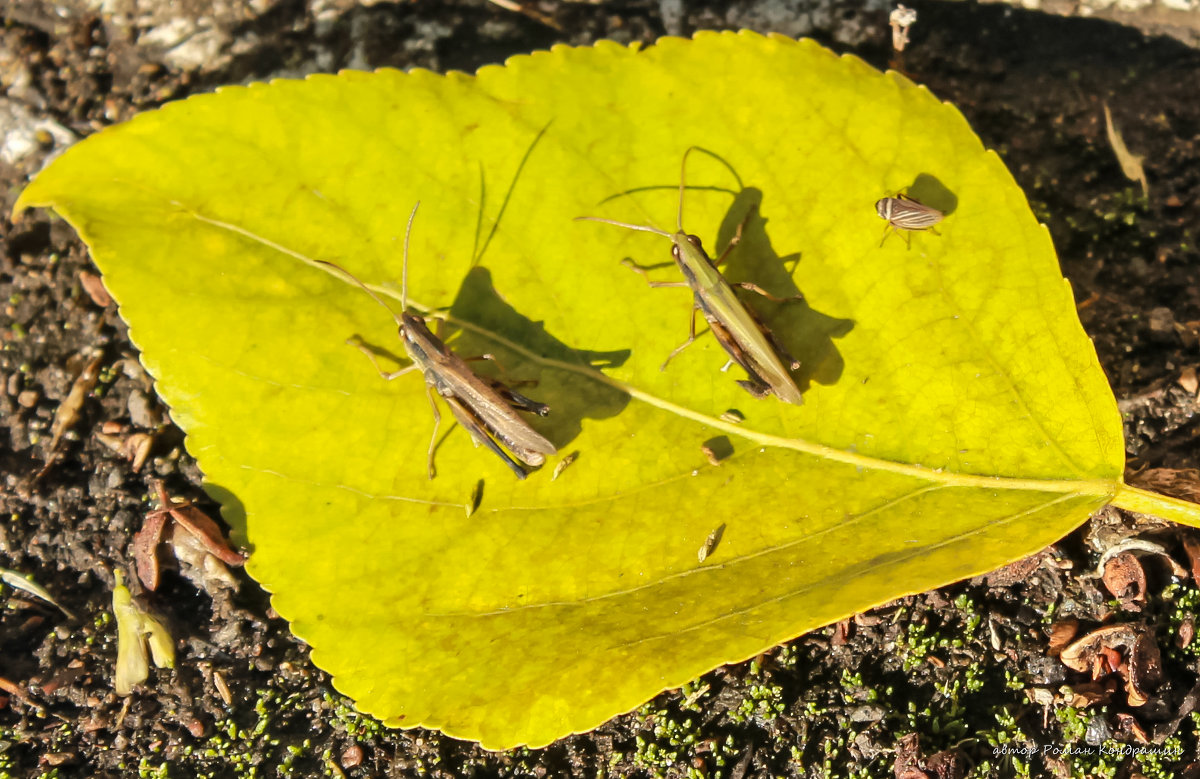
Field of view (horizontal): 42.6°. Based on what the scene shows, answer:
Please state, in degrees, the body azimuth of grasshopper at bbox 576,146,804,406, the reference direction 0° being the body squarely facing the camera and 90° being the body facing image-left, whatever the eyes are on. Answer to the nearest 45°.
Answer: approximately 135°

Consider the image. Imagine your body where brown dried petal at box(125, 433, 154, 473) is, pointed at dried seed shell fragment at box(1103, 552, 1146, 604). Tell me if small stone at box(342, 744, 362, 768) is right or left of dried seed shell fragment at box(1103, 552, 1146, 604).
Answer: right
